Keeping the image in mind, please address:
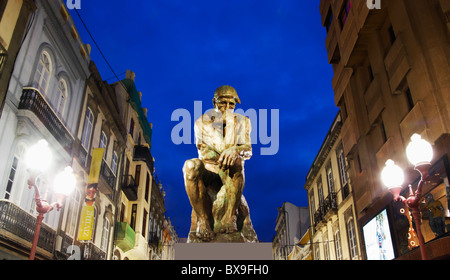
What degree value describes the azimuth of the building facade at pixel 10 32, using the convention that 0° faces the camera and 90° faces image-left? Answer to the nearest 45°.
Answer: approximately 315°

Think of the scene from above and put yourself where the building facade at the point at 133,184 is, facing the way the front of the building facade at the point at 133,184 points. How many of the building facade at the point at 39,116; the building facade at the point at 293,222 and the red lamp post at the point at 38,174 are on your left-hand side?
1

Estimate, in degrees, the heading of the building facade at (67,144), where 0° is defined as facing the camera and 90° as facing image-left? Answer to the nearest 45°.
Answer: approximately 315°

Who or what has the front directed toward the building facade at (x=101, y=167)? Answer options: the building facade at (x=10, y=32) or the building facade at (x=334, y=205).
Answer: the building facade at (x=334, y=205)

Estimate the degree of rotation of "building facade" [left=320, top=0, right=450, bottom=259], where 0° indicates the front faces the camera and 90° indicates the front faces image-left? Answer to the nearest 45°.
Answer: approximately 45°

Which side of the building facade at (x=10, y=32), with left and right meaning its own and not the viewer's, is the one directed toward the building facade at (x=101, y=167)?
left

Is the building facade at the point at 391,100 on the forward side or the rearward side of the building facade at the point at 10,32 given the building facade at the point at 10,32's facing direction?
on the forward side

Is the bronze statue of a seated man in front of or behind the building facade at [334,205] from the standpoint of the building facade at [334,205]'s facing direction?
in front

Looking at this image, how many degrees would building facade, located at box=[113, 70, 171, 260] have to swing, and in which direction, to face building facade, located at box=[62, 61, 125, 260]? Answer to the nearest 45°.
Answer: approximately 45° to its right

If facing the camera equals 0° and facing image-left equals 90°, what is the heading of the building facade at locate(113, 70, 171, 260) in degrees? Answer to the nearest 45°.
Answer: approximately 315°

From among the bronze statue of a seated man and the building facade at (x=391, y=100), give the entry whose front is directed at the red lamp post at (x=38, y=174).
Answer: the building facade

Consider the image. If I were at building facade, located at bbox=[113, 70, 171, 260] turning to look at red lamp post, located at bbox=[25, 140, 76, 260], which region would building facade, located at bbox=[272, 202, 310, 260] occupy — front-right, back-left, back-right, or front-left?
back-left

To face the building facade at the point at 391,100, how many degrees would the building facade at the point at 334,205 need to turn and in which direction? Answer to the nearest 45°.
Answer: approximately 45° to its left
